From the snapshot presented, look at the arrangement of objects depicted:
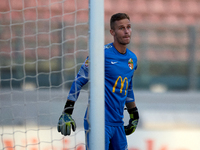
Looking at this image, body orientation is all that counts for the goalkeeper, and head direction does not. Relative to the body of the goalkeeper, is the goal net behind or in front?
behind

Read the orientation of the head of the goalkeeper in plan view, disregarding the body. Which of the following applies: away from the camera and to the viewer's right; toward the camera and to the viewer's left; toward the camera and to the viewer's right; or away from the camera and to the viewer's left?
toward the camera and to the viewer's right
